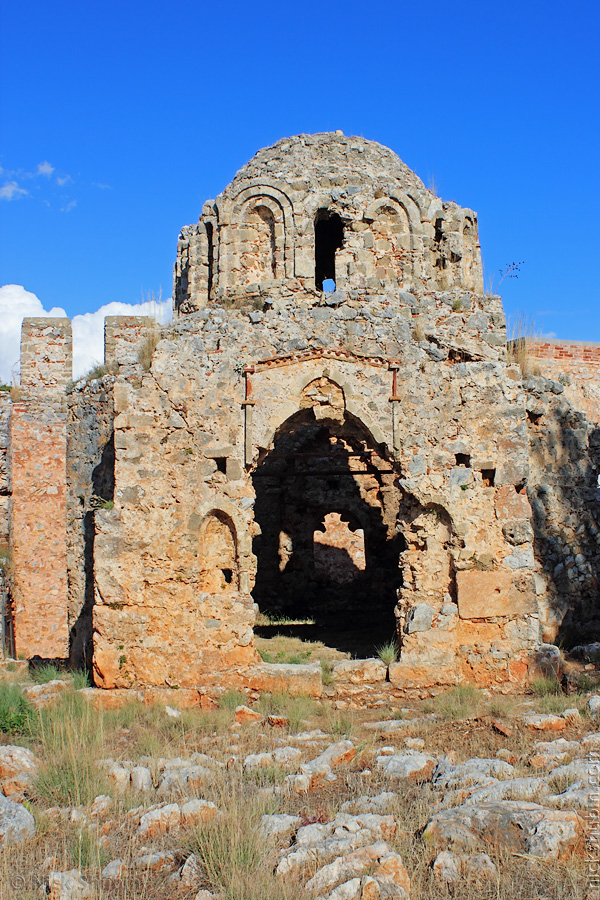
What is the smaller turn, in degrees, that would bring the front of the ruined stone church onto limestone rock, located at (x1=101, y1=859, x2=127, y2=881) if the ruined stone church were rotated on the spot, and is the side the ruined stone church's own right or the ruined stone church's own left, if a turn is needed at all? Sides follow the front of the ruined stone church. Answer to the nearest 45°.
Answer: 0° — it already faces it

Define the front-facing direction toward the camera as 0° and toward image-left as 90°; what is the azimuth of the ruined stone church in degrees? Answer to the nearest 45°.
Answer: approximately 0°

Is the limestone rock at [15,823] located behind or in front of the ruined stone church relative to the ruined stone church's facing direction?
in front

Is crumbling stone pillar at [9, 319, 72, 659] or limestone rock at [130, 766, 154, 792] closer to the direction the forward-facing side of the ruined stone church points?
the limestone rock

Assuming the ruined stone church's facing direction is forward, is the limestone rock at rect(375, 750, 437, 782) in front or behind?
in front

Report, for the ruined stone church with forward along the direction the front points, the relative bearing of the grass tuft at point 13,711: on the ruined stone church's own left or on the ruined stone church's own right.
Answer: on the ruined stone church's own right

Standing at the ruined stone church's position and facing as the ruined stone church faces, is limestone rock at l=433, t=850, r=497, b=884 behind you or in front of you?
in front
